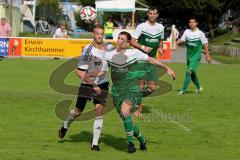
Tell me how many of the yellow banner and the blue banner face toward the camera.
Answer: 2

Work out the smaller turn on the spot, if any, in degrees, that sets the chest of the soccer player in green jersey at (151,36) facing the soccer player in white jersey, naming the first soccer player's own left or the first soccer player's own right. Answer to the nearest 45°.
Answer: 0° — they already face them

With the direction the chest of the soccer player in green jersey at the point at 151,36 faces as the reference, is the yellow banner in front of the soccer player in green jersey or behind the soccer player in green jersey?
behind

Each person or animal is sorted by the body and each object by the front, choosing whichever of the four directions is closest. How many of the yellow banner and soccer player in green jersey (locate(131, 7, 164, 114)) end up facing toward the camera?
2

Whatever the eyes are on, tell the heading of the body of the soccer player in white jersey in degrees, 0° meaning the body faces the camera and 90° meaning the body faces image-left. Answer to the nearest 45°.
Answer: approximately 315°

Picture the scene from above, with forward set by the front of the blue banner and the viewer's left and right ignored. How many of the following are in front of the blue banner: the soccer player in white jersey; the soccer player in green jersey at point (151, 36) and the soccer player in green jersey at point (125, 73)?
3

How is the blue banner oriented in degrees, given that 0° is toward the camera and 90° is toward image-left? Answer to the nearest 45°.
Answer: approximately 0°

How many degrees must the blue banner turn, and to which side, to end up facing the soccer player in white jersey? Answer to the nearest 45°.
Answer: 0° — it already faces them
